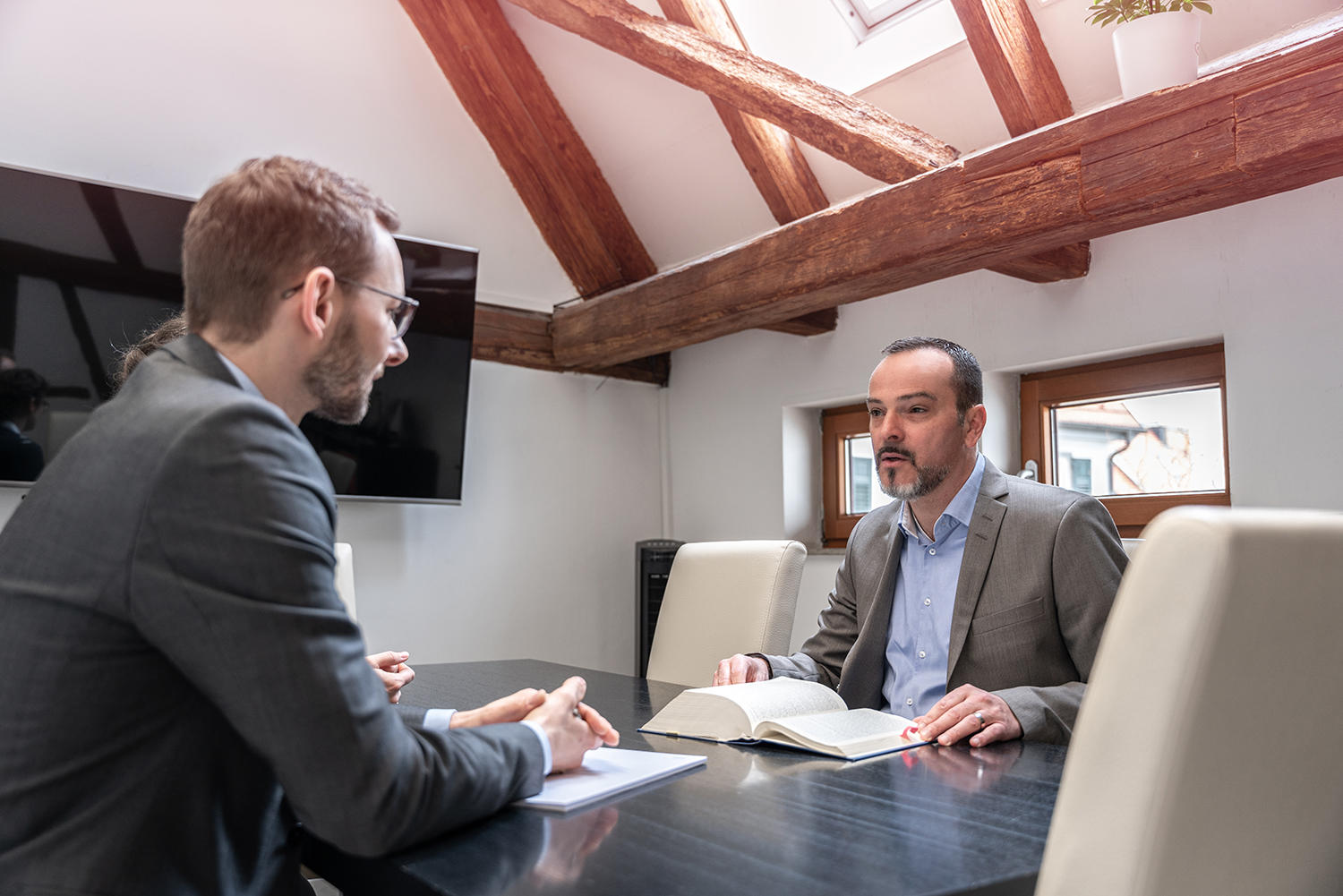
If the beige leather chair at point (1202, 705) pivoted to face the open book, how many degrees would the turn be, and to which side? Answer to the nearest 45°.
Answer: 0° — it already faces it

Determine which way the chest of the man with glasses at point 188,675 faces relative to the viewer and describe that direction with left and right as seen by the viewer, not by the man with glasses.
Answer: facing away from the viewer and to the right of the viewer

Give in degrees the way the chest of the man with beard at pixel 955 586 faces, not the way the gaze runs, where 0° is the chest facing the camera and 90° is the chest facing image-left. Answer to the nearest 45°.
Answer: approximately 45°

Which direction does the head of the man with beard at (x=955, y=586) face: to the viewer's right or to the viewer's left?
to the viewer's left

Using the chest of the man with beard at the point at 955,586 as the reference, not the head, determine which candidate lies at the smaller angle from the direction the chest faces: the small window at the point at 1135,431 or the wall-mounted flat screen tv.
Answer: the wall-mounted flat screen tv

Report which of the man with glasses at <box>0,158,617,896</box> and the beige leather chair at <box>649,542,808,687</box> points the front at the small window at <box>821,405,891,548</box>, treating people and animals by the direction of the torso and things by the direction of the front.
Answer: the man with glasses
